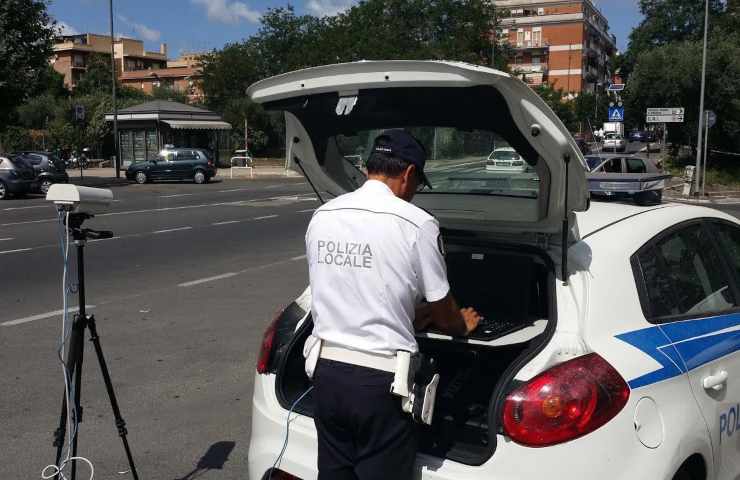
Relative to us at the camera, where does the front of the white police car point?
facing away from the viewer and to the right of the viewer

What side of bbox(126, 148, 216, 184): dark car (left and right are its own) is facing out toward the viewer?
left

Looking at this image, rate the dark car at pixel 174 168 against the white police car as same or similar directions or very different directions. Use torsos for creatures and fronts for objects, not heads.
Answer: very different directions

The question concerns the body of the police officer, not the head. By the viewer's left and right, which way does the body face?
facing away from the viewer and to the right of the viewer

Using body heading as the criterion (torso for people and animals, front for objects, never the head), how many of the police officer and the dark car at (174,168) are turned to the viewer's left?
1

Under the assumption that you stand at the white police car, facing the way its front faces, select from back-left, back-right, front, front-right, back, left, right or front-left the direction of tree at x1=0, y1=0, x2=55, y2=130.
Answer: left

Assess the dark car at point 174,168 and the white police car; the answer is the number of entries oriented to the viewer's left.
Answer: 1

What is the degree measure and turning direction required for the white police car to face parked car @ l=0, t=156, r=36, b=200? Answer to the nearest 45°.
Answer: approximately 90° to its left

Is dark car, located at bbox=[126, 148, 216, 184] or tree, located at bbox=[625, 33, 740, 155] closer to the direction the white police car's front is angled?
the tree

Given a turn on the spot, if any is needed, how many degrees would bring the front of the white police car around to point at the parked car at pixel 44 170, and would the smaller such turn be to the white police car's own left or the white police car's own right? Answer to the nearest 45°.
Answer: approximately 90° to the white police car's own left

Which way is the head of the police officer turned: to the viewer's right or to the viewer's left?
to the viewer's right
